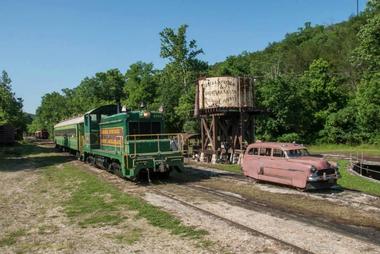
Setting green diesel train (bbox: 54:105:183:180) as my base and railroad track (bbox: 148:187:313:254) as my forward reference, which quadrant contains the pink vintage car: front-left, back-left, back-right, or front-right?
front-left

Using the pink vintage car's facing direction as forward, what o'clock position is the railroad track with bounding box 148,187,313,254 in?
The railroad track is roughly at 2 o'clock from the pink vintage car.

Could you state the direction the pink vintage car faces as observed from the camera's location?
facing the viewer and to the right of the viewer

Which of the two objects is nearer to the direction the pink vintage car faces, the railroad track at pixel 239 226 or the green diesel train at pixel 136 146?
the railroad track

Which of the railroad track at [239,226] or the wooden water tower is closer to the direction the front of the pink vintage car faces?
the railroad track

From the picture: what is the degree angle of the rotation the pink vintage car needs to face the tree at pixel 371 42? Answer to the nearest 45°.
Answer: approximately 135° to its left

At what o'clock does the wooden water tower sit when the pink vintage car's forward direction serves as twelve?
The wooden water tower is roughly at 7 o'clock from the pink vintage car.

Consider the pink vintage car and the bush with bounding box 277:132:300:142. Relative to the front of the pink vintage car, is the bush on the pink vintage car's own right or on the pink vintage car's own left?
on the pink vintage car's own left
